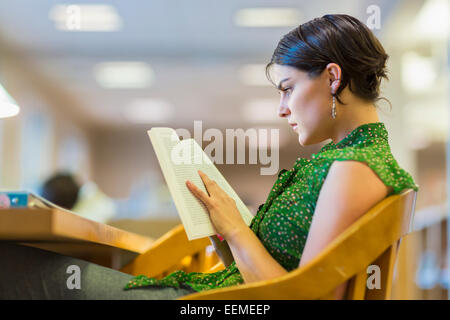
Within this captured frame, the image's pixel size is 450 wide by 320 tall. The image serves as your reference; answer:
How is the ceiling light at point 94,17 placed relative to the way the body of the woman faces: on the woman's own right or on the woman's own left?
on the woman's own right

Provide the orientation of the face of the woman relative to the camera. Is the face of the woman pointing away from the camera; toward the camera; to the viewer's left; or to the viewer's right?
to the viewer's left

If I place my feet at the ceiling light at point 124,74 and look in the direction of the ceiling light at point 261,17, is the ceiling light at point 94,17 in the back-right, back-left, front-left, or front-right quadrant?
front-right

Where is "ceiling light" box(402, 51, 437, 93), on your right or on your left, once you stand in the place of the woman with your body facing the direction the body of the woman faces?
on your right

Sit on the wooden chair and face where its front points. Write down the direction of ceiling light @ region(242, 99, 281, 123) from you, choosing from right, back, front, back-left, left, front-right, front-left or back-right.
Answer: right

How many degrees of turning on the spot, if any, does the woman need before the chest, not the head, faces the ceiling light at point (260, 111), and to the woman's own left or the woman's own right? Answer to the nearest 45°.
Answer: approximately 90° to the woman's own right

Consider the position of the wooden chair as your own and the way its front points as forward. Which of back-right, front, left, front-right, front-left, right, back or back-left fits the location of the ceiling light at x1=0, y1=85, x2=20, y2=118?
front-right

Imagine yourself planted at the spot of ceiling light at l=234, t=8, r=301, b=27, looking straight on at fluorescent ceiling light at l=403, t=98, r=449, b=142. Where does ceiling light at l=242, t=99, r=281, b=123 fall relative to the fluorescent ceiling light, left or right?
left

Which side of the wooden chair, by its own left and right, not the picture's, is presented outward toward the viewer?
left

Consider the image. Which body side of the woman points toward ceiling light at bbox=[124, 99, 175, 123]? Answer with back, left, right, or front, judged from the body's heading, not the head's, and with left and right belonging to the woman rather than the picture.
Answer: right

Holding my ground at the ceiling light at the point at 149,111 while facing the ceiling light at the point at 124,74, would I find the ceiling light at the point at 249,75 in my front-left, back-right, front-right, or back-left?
front-left

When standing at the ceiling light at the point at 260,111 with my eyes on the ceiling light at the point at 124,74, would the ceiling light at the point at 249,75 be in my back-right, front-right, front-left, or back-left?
front-left

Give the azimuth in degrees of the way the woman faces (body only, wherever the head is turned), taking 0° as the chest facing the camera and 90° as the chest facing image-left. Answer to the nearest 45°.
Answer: approximately 90°
